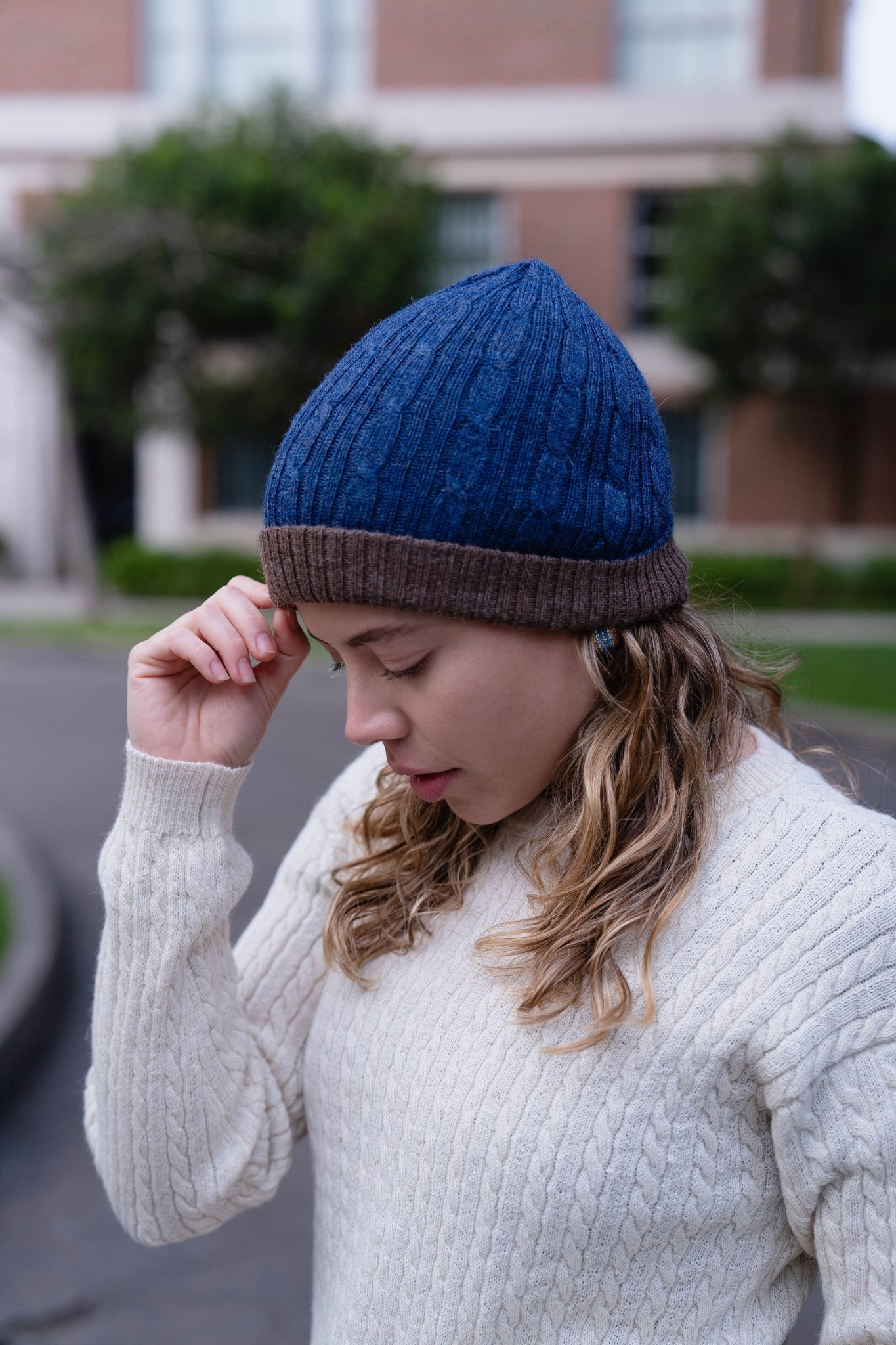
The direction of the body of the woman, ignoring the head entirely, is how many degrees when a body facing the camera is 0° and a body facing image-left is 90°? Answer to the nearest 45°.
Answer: approximately 45°

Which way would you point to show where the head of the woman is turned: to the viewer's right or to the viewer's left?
to the viewer's left

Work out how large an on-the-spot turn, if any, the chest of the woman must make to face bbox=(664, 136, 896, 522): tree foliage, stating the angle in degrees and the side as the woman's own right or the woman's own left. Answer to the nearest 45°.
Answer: approximately 135° to the woman's own right

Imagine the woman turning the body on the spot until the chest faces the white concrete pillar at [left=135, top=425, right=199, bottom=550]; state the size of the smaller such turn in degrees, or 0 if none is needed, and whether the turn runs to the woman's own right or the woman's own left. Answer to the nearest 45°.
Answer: approximately 135° to the woman's own right

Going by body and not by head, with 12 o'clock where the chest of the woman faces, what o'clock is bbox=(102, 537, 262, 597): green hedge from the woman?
The green hedge is roughly at 4 o'clock from the woman.

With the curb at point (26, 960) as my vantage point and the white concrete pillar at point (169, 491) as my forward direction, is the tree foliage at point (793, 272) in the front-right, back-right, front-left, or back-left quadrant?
front-right

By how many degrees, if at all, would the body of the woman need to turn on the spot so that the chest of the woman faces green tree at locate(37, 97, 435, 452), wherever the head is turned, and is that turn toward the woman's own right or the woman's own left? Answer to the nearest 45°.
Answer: approximately 135° to the woman's own right

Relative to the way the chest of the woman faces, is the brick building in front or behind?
behind
